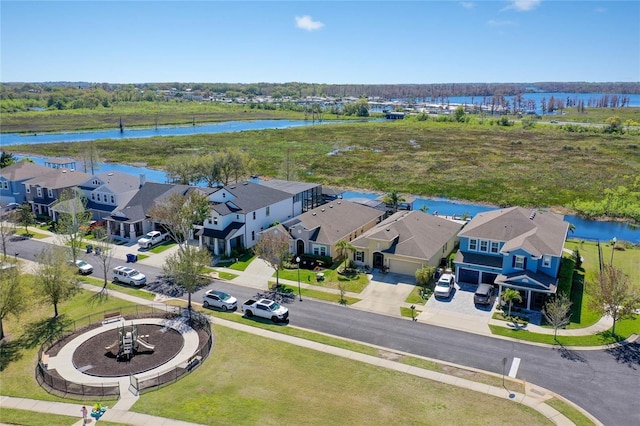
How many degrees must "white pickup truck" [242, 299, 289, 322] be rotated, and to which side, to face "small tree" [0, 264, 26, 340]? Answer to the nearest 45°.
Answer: approximately 135° to its right

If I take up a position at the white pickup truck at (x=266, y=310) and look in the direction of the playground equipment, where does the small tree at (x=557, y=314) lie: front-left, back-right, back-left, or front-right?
back-left

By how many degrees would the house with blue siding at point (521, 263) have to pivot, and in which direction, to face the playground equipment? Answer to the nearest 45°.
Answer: approximately 45° to its right

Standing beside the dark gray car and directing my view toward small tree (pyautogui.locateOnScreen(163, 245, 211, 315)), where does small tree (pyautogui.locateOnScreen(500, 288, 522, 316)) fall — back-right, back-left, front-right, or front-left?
back-left

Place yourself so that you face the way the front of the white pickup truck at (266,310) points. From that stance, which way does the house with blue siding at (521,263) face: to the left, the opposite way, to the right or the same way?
to the right

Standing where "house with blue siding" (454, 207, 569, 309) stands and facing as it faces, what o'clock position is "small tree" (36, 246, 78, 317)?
The small tree is roughly at 2 o'clock from the house with blue siding.

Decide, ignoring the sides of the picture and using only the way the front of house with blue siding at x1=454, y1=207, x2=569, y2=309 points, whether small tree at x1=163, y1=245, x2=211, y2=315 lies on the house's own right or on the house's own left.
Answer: on the house's own right

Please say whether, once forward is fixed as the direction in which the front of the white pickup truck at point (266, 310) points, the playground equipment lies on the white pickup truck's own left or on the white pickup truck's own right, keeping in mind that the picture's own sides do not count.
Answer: on the white pickup truck's own right

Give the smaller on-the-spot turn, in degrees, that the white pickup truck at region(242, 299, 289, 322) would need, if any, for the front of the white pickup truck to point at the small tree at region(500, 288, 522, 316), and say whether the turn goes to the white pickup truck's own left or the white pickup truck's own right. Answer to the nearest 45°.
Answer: approximately 45° to the white pickup truck's own left

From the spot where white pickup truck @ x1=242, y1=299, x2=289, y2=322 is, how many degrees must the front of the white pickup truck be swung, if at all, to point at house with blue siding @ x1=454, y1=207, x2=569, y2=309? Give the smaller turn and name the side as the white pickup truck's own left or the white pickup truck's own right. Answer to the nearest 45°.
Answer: approximately 45° to the white pickup truck's own left

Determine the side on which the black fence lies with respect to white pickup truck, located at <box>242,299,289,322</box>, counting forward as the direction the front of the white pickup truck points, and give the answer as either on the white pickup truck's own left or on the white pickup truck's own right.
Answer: on the white pickup truck's own right
